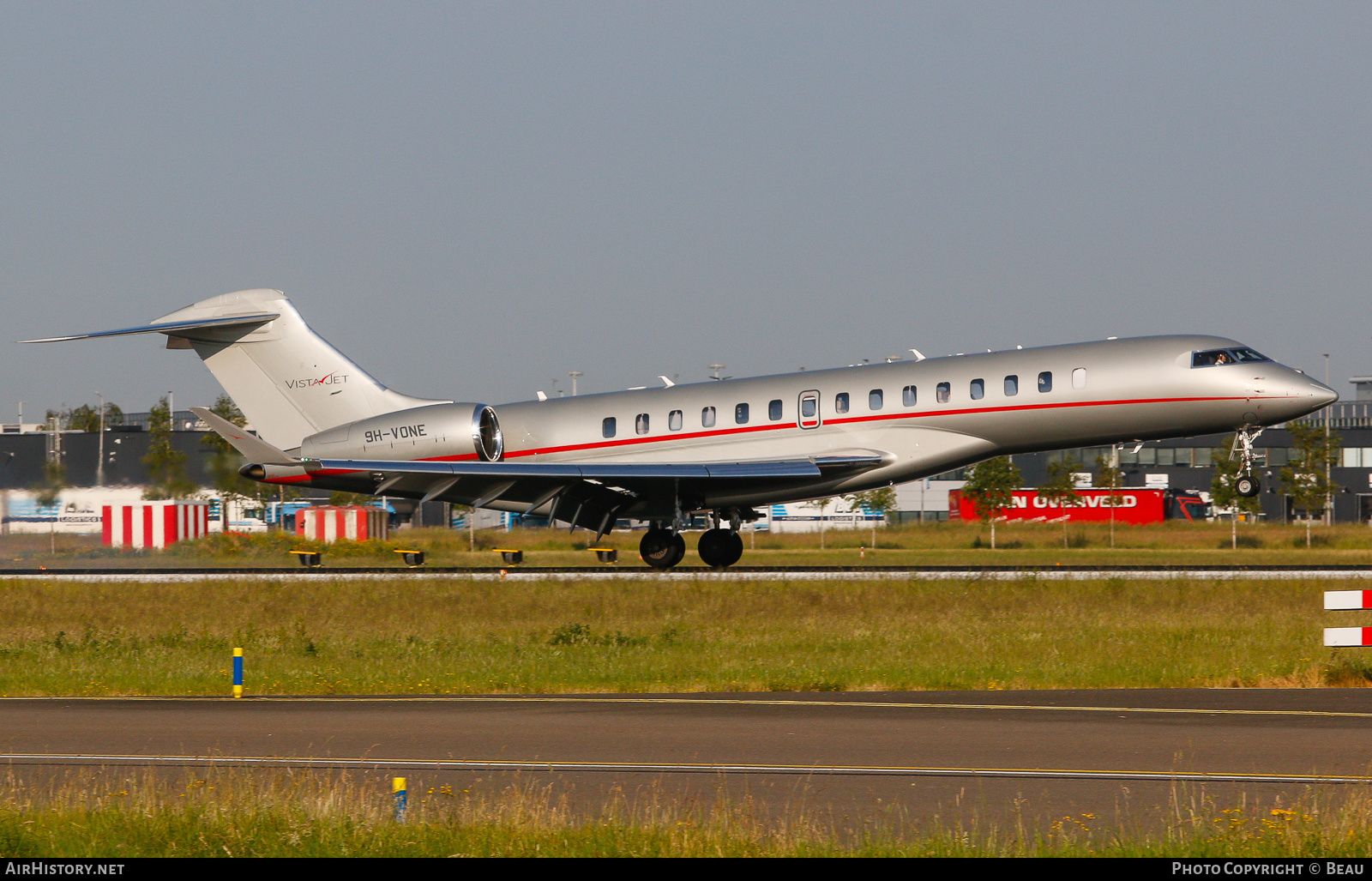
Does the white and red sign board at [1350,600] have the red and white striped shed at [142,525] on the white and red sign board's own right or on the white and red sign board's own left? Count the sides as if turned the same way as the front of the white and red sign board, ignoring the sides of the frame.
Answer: on the white and red sign board's own right

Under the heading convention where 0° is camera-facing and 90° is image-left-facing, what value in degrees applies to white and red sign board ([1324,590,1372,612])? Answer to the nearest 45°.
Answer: approximately 0°

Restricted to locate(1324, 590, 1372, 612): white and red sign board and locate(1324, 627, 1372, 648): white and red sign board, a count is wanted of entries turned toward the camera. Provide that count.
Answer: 2
